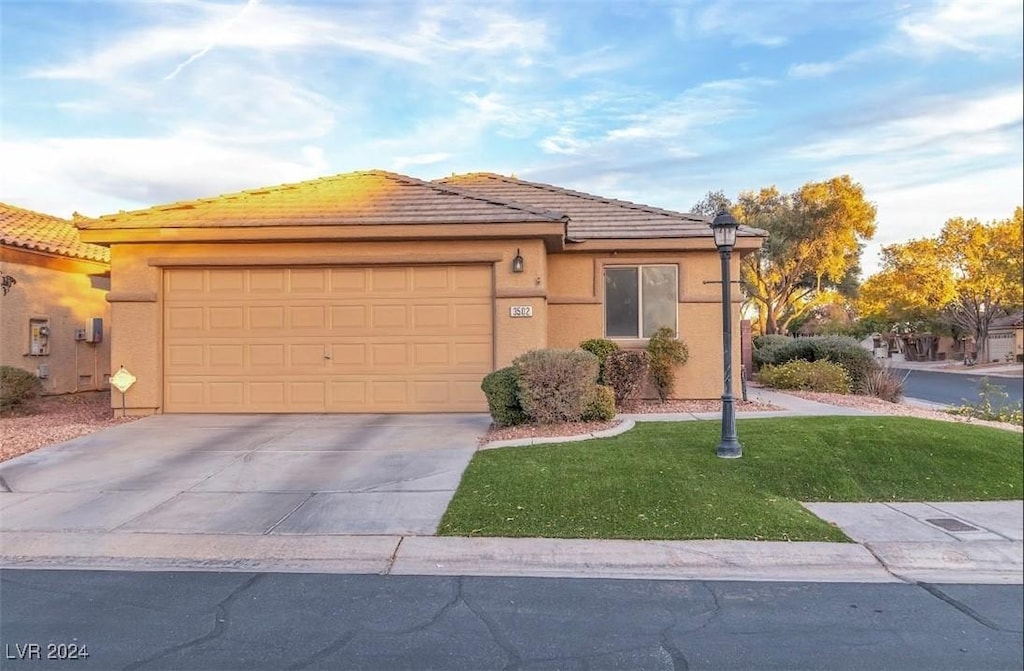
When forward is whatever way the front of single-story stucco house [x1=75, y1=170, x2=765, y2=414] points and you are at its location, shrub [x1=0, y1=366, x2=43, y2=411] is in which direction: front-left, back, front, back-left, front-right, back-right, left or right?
right

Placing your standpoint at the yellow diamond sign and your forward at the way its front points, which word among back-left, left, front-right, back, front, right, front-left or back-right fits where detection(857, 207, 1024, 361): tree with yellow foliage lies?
left

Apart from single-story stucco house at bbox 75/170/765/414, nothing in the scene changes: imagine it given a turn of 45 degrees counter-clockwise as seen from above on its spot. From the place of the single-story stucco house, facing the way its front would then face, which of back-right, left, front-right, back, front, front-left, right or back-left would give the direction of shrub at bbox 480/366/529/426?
front

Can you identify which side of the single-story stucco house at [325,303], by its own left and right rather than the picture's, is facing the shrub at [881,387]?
left

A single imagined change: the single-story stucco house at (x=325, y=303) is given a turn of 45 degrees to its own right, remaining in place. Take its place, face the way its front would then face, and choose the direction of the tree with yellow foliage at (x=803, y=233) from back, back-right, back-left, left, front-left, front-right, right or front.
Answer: back

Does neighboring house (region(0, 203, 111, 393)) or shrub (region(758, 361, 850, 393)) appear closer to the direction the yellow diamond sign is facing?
the shrub

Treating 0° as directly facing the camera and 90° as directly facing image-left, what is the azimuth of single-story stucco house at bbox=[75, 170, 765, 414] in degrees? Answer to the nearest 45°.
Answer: approximately 0°

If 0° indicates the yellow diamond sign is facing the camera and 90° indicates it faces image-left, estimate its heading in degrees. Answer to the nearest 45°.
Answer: approximately 0°

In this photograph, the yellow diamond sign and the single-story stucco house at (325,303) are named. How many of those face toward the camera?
2

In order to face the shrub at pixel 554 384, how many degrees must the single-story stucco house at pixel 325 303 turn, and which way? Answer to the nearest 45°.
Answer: approximately 45° to its left

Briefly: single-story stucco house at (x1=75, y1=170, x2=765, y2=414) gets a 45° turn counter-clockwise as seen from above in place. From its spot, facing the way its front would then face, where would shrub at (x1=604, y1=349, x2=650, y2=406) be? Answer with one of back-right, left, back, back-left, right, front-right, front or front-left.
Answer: front-left

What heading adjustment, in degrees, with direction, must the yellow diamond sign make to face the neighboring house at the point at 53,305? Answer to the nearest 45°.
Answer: approximately 180°

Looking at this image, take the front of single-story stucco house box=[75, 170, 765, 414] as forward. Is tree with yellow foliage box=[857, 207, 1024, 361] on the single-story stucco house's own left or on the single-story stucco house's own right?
on the single-story stucco house's own left
